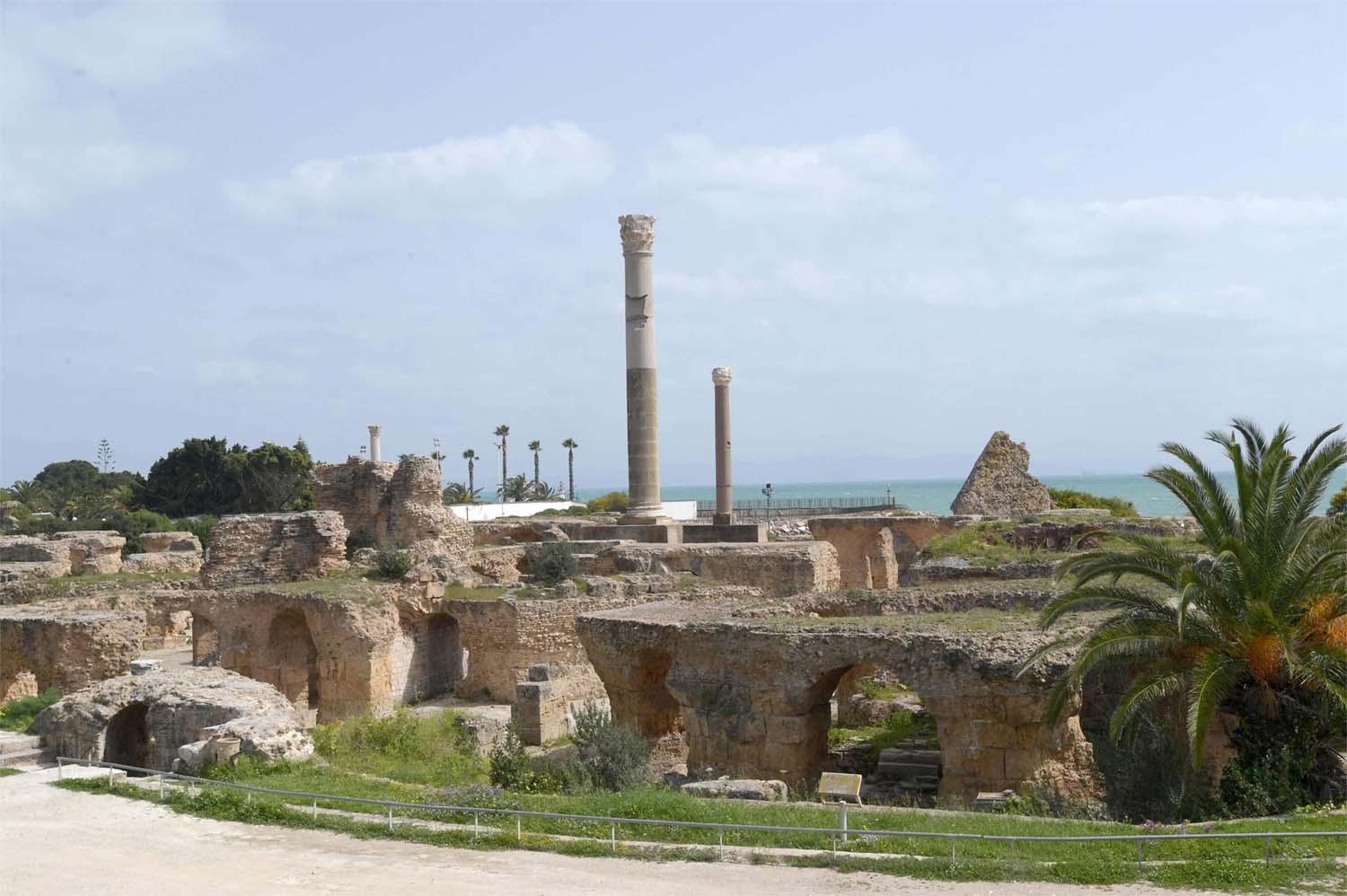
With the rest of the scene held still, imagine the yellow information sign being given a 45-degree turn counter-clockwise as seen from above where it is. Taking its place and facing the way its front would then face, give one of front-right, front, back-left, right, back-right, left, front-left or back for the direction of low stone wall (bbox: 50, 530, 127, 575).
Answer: back

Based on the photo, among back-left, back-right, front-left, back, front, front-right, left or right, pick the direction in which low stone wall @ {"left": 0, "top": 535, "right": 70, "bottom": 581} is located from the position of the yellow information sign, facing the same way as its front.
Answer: back-right

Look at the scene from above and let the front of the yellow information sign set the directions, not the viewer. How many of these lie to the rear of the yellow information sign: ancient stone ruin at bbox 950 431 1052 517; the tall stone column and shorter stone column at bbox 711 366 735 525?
3

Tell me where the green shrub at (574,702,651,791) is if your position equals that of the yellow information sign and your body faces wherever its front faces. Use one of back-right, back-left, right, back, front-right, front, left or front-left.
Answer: back-right

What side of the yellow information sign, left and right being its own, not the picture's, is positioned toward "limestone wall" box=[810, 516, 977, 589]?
back

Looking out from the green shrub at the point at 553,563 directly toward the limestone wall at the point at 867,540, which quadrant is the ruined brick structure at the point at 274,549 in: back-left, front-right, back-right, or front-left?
back-left

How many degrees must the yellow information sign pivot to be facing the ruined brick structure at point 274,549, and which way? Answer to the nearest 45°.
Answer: approximately 135° to its right

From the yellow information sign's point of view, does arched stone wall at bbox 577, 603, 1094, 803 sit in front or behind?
behind

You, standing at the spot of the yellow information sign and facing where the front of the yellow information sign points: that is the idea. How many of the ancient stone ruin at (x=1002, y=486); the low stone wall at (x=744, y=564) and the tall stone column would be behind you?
3

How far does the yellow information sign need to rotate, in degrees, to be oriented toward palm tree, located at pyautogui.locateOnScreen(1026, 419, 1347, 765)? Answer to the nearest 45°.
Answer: approximately 90° to its left

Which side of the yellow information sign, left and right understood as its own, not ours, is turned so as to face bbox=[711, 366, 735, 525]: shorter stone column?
back

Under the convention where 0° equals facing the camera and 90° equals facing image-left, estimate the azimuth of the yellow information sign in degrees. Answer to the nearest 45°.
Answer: approximately 0°

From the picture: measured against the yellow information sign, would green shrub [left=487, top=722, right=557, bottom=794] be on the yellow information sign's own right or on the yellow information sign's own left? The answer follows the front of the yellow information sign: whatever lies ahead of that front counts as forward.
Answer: on the yellow information sign's own right
